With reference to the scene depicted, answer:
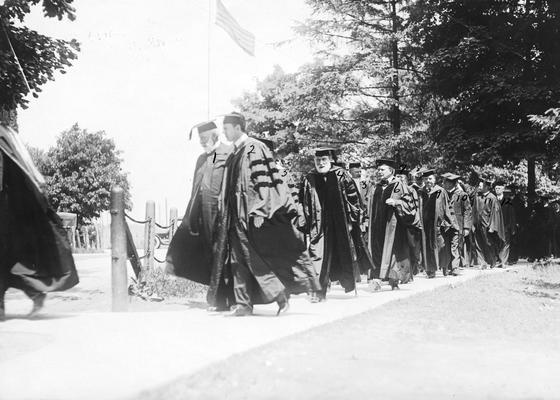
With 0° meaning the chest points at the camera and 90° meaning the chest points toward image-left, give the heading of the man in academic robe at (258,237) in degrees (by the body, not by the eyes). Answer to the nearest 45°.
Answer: approximately 45°

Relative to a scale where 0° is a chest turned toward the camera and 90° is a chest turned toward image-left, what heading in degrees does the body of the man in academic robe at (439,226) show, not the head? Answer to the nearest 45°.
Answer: approximately 45°

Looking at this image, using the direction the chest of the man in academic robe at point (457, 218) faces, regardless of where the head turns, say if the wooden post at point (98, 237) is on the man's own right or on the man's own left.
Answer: on the man's own right

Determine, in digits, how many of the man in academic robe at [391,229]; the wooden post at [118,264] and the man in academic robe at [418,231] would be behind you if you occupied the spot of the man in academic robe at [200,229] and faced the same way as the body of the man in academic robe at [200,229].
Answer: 2

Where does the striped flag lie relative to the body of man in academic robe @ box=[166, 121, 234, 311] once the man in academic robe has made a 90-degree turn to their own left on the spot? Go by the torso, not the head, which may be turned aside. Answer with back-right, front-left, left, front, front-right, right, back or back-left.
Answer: back-left

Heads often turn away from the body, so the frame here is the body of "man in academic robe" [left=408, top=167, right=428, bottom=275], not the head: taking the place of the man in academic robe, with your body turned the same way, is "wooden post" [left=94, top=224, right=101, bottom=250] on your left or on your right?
on your right

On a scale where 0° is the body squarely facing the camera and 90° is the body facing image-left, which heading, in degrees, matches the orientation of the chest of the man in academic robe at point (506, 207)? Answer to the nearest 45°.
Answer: approximately 45°

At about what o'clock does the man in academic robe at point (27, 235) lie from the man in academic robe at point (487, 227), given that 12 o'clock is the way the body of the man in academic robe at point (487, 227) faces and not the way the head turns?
the man in academic robe at point (27, 235) is roughly at 11 o'clock from the man in academic robe at point (487, 227).

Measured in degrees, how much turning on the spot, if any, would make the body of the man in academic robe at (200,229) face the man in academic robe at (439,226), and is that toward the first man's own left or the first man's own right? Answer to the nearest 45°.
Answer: approximately 180°
